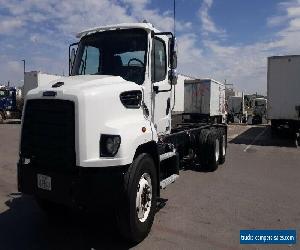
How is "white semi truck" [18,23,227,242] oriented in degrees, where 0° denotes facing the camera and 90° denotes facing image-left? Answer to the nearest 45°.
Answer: approximately 45°

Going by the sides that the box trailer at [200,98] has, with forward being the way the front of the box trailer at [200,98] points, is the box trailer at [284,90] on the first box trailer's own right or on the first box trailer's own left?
on the first box trailer's own right

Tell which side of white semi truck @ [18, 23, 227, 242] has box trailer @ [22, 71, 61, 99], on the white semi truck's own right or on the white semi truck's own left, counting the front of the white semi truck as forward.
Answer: on the white semi truck's own right

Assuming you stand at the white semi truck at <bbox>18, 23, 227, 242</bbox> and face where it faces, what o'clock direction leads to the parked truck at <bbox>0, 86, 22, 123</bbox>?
The parked truck is roughly at 4 o'clock from the white semi truck.
